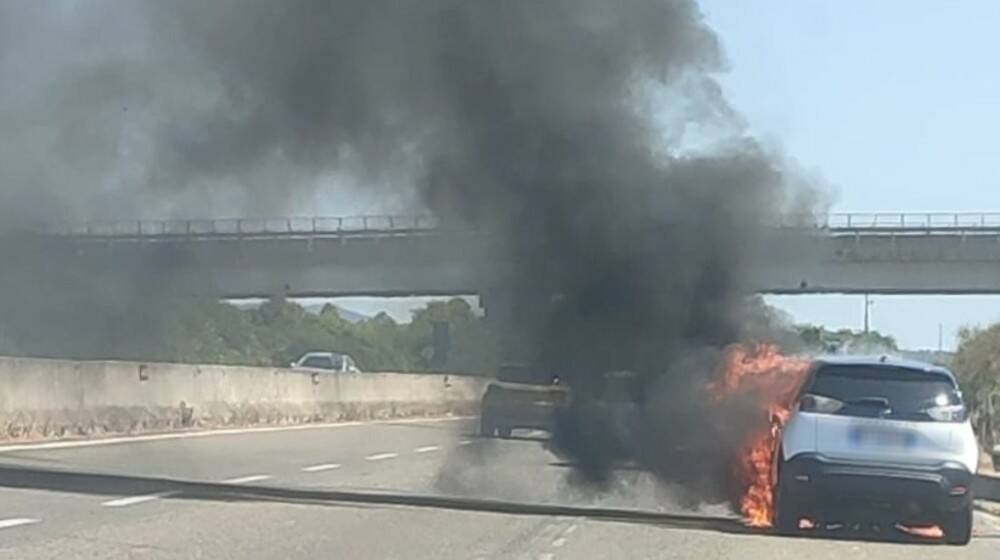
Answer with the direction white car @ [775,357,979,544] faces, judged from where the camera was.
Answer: facing away from the viewer

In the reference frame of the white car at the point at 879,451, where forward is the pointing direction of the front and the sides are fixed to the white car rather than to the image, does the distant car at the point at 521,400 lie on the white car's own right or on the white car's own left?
on the white car's own left
